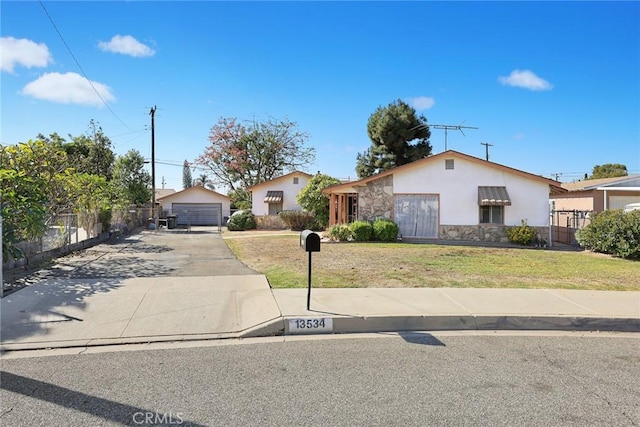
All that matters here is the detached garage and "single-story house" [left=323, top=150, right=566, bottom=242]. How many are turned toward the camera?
2

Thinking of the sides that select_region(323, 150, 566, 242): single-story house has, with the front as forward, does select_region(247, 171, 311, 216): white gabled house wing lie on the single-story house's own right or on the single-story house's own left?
on the single-story house's own right

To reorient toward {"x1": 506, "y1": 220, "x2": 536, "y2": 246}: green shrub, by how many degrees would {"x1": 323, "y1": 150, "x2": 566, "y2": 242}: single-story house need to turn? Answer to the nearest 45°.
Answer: approximately 90° to its left

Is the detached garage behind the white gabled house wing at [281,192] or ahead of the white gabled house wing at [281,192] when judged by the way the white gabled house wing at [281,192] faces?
behind

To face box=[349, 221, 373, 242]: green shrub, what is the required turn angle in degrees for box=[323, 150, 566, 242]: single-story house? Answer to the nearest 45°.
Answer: approximately 45° to its right

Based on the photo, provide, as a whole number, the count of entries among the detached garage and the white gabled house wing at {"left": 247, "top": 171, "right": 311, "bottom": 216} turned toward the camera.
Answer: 2

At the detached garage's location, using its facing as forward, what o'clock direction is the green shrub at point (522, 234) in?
The green shrub is roughly at 11 o'clock from the detached garage.

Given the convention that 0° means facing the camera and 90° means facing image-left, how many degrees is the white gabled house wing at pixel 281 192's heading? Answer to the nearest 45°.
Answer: approximately 0°

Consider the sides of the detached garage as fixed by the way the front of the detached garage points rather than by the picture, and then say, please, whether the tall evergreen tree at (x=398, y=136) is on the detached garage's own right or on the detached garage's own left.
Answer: on the detached garage's own left

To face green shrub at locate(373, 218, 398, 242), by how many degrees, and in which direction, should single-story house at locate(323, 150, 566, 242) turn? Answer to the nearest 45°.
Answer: approximately 45° to its right

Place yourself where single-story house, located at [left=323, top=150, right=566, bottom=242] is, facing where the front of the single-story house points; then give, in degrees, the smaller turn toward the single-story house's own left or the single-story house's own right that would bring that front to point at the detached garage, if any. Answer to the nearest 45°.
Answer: approximately 135° to the single-story house's own right

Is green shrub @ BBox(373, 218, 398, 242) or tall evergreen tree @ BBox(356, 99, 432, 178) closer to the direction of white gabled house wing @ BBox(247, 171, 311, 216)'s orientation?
the green shrub
